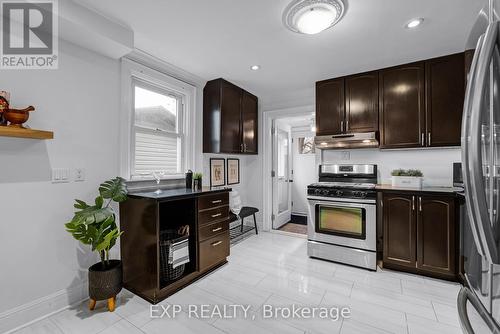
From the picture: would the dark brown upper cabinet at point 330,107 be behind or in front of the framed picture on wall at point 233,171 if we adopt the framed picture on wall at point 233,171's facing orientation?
in front

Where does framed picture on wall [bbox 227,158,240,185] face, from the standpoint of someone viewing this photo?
facing the viewer and to the right of the viewer

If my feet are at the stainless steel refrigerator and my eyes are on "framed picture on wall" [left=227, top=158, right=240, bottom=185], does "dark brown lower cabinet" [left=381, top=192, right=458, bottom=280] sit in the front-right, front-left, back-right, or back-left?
front-right

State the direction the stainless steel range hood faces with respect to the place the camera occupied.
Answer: facing the viewer

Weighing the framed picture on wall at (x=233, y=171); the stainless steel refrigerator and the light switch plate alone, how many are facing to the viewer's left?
1

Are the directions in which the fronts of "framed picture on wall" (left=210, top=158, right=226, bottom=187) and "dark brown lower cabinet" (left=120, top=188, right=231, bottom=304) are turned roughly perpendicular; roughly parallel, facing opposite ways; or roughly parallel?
roughly parallel
